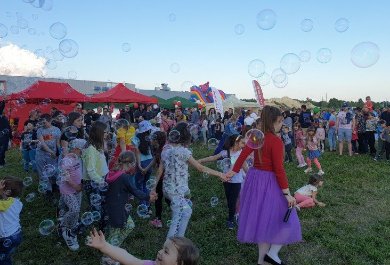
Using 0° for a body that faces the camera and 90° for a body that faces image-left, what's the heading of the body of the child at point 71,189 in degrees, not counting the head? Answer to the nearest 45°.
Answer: approximately 270°

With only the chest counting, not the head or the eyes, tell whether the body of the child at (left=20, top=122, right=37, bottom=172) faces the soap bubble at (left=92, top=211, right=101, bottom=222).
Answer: yes

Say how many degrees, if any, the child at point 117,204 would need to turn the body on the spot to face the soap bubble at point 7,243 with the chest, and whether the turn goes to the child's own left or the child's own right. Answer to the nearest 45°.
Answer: approximately 135° to the child's own left

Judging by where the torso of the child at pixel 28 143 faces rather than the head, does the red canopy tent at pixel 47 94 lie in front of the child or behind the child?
behind

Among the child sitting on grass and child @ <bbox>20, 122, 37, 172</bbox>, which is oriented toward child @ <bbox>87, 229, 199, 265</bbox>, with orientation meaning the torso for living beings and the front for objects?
child @ <bbox>20, 122, 37, 172</bbox>

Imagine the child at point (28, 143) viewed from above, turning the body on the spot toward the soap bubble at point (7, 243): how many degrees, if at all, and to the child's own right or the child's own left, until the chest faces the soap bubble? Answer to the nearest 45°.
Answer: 0° — they already face it

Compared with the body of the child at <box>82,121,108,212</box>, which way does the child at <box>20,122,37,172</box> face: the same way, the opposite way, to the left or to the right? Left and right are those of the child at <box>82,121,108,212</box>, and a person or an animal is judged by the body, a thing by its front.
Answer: to the right

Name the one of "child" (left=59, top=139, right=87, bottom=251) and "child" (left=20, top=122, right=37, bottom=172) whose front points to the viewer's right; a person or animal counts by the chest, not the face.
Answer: "child" (left=59, top=139, right=87, bottom=251)

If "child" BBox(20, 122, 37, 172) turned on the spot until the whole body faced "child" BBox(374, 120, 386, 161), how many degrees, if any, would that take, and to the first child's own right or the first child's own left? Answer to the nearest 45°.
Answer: approximately 90° to the first child's own left
